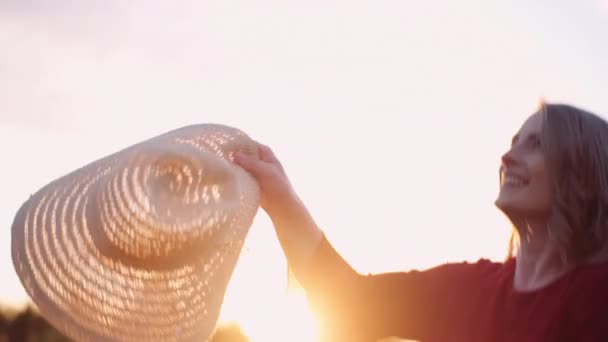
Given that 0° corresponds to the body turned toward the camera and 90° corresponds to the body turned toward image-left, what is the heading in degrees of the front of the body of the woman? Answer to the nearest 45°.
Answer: approximately 45°
